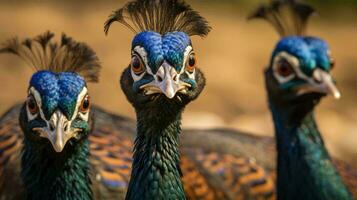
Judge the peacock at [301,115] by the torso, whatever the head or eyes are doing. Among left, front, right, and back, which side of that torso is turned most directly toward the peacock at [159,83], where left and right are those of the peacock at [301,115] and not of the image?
right

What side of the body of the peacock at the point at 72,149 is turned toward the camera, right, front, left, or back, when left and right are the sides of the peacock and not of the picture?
front

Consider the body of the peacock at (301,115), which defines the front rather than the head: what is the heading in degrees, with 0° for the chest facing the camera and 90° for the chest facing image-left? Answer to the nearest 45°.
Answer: approximately 315°

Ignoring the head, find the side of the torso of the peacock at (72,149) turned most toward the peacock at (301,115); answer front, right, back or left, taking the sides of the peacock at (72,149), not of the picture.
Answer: left

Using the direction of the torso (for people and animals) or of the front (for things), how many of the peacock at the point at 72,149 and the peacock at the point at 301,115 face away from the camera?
0
